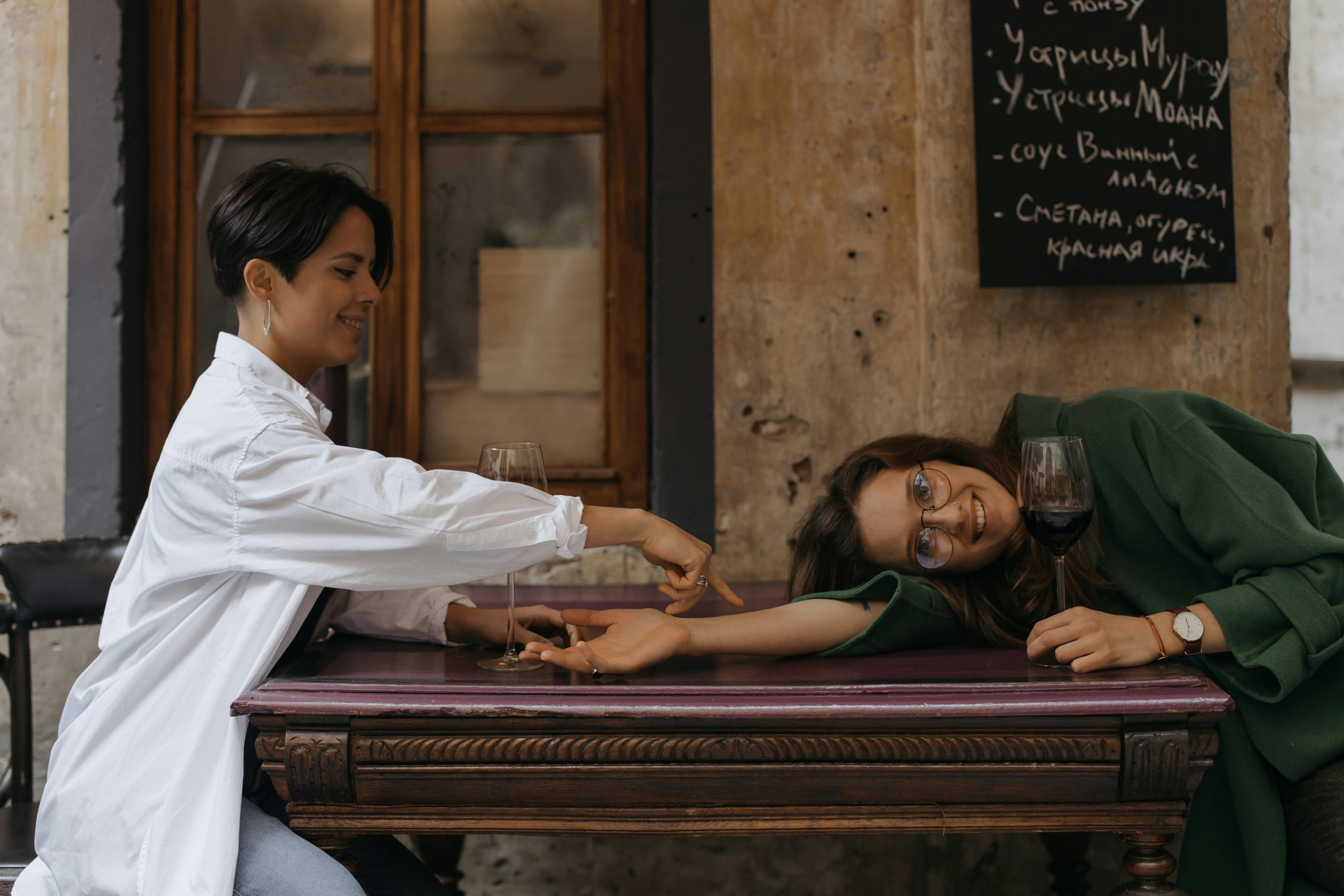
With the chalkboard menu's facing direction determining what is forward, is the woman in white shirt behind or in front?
in front

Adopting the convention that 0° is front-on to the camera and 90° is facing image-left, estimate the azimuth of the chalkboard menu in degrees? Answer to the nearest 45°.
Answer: approximately 0°

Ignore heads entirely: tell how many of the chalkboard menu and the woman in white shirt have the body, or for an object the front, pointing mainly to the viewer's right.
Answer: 1

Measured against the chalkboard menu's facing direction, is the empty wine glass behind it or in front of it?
in front

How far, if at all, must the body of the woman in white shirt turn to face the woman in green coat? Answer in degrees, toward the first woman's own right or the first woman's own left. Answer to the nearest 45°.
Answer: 0° — they already face them

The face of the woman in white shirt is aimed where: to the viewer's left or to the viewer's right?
to the viewer's right

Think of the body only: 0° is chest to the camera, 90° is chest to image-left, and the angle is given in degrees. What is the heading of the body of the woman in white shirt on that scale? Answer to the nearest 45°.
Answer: approximately 270°
